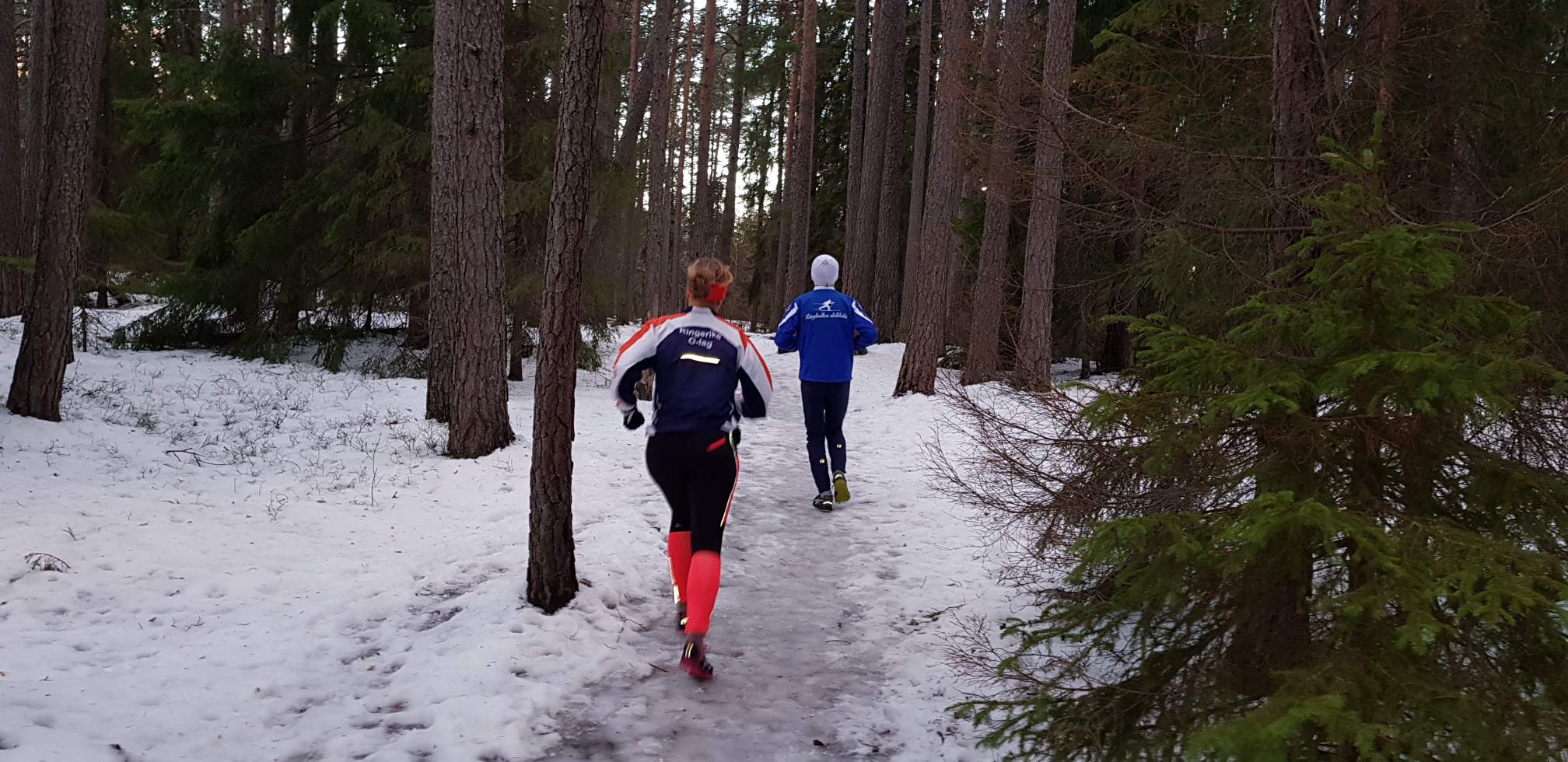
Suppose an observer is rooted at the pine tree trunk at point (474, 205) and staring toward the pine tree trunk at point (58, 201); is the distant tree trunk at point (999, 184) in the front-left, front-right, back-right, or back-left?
back-right

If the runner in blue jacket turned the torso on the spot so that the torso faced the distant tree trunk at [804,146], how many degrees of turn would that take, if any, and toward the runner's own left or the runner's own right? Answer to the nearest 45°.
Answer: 0° — they already face it

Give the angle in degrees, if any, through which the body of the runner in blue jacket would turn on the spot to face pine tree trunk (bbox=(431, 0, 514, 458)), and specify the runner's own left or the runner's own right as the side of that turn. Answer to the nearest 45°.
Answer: approximately 90° to the runner's own left

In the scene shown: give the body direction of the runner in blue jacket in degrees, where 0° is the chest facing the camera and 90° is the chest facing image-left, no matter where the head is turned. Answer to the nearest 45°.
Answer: approximately 180°

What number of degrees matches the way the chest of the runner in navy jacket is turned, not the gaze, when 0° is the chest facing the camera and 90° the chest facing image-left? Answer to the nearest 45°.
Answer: approximately 180°

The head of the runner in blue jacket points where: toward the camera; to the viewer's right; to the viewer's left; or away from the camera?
away from the camera

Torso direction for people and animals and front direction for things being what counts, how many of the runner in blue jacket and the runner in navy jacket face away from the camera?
2
